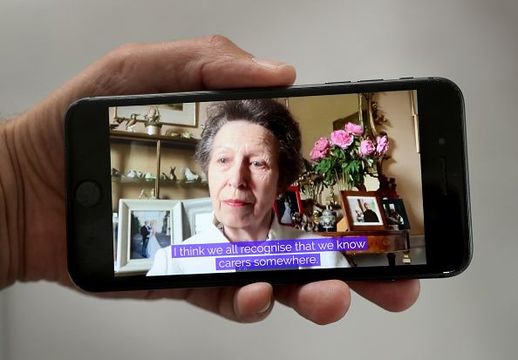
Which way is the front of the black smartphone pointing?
toward the camera
